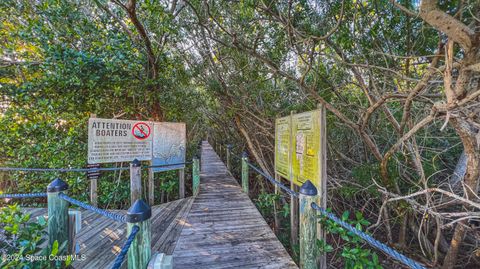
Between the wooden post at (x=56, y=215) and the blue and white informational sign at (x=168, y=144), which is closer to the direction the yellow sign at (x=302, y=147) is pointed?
the wooden post

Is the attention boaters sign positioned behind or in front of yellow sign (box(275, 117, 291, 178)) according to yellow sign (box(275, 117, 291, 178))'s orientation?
in front

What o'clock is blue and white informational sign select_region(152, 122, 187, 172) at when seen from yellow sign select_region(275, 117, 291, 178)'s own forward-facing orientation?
The blue and white informational sign is roughly at 2 o'clock from the yellow sign.

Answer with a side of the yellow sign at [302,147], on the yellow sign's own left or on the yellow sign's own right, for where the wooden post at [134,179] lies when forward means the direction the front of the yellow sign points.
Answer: on the yellow sign's own right

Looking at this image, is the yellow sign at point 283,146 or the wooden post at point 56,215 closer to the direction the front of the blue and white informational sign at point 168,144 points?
the yellow sign

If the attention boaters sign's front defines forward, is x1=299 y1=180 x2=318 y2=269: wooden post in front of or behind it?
in front

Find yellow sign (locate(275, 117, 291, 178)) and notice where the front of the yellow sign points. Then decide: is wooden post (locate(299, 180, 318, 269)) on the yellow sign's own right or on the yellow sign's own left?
on the yellow sign's own left

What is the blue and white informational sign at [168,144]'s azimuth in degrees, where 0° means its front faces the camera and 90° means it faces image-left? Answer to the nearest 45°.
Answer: approximately 315°
